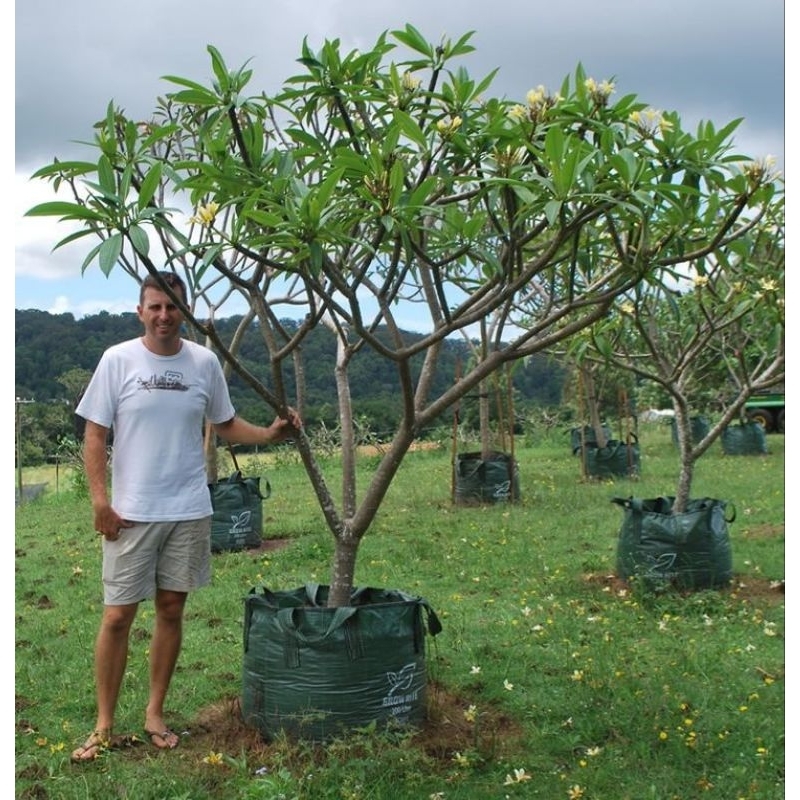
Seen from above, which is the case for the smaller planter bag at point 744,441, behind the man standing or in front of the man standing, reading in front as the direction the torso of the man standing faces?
behind

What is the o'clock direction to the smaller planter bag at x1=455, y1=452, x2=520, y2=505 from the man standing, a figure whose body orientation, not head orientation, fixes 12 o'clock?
The smaller planter bag is roughly at 7 o'clock from the man standing.

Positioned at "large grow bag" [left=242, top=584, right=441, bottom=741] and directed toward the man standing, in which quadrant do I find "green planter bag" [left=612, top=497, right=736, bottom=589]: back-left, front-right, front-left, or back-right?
back-right

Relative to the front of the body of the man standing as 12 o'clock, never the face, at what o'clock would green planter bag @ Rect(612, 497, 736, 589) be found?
The green planter bag is roughly at 8 o'clock from the man standing.

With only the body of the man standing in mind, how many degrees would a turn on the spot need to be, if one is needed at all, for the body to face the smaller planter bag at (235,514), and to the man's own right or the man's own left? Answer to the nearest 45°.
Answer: approximately 180°

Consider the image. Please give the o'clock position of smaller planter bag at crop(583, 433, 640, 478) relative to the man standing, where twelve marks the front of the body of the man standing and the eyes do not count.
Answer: The smaller planter bag is roughly at 7 o'clock from the man standing.

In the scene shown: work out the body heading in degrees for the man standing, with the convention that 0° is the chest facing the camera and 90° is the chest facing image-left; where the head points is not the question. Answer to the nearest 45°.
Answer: approximately 0°

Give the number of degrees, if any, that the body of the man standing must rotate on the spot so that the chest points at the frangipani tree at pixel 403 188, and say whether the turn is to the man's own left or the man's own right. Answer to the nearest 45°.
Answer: approximately 45° to the man's own left

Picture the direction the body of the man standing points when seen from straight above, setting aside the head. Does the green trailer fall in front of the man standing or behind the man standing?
behind

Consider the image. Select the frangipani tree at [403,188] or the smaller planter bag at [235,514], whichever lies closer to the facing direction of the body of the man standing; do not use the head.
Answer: the frangipani tree
